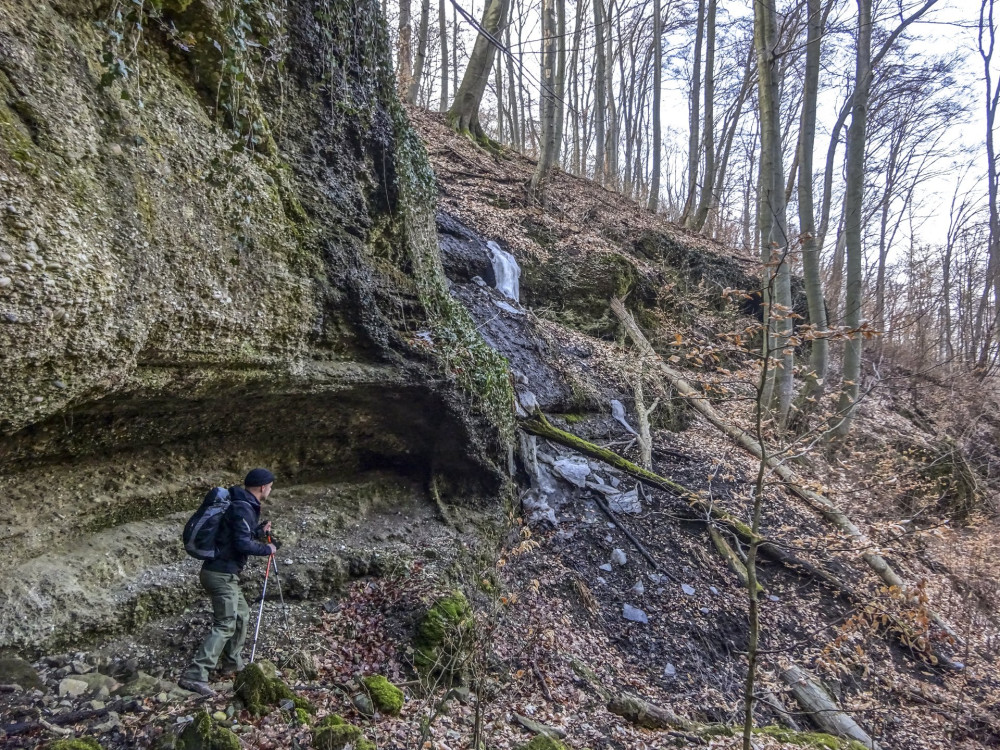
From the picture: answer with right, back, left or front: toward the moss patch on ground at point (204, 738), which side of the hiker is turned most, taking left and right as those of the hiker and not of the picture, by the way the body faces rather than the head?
right

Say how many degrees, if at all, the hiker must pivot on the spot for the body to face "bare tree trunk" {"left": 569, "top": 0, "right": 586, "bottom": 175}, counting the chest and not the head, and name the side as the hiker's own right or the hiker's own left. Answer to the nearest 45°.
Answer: approximately 45° to the hiker's own left

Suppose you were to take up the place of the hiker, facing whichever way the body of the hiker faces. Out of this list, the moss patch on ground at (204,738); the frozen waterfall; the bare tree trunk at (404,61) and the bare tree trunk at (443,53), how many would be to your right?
1

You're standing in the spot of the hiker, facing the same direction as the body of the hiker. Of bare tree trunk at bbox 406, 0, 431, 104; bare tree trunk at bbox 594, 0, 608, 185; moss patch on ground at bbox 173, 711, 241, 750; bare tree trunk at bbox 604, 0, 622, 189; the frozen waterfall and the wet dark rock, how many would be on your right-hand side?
1

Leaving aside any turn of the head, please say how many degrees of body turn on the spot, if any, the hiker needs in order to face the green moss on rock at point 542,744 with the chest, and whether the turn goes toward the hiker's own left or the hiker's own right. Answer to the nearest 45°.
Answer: approximately 45° to the hiker's own right

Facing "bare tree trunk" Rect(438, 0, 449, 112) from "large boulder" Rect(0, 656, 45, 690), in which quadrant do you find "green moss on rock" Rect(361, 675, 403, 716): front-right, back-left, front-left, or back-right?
front-right

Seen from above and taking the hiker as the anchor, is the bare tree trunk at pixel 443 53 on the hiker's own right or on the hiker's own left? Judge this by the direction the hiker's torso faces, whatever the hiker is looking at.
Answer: on the hiker's own left

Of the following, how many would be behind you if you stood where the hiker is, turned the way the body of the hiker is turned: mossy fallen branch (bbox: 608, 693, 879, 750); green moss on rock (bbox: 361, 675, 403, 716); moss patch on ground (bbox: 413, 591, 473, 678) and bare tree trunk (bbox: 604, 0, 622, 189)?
0

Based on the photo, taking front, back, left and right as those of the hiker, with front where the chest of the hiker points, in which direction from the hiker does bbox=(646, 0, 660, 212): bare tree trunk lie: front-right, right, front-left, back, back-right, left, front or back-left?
front-left

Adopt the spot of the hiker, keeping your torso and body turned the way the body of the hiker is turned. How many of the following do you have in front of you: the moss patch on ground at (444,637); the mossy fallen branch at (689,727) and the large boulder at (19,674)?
2

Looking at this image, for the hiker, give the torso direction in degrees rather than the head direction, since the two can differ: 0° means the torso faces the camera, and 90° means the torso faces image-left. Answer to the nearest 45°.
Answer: approximately 270°

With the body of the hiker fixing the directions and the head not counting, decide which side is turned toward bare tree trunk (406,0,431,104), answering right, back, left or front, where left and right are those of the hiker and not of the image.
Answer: left

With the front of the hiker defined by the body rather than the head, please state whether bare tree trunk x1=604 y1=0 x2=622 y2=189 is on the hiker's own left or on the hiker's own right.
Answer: on the hiker's own left
